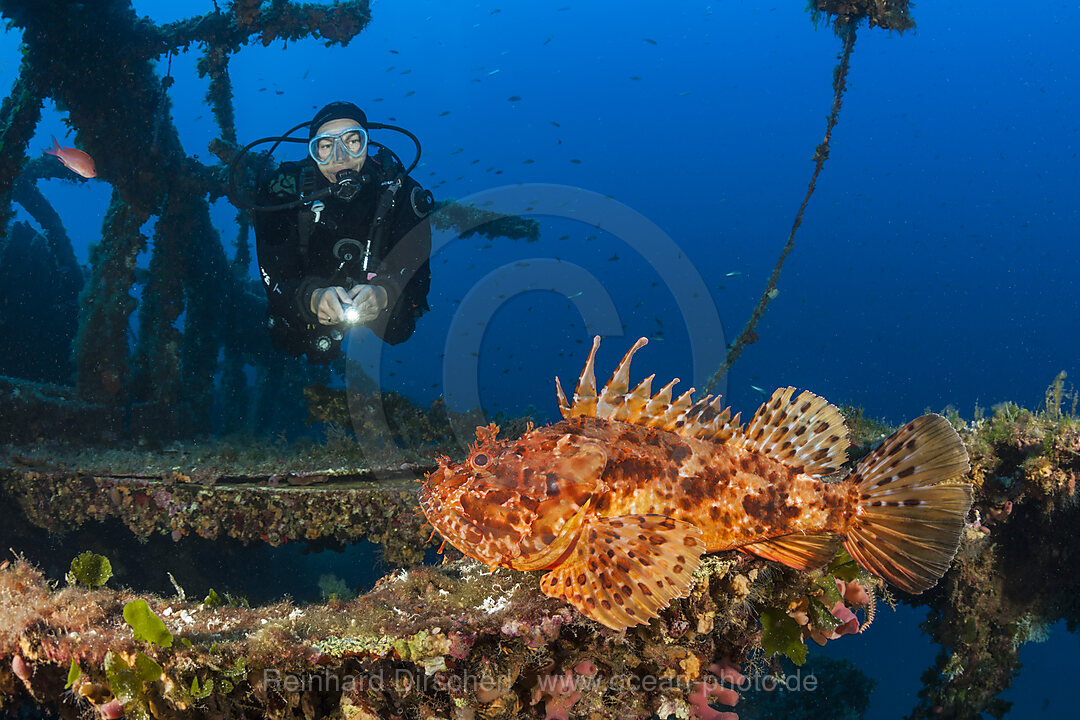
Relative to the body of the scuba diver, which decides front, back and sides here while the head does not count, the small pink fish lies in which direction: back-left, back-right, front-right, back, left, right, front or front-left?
back-right

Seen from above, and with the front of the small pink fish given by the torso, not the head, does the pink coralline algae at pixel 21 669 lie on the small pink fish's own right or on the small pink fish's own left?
on the small pink fish's own right

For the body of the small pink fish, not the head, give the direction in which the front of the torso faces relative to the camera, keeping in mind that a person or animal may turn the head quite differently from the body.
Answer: to the viewer's right

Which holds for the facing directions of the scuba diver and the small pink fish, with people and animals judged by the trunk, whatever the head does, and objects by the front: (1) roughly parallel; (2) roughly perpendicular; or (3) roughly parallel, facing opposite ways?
roughly perpendicular

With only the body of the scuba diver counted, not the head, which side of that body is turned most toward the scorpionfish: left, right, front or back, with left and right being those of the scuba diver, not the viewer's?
front

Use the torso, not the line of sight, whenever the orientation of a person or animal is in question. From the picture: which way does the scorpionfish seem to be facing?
to the viewer's left

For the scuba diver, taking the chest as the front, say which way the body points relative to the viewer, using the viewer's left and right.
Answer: facing the viewer

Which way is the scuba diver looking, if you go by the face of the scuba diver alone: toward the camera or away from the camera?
toward the camera

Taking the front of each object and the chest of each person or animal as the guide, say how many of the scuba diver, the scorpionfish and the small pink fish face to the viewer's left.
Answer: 1

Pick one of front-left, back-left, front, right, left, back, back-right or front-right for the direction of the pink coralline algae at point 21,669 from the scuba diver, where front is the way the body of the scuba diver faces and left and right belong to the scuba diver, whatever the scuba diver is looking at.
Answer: front
